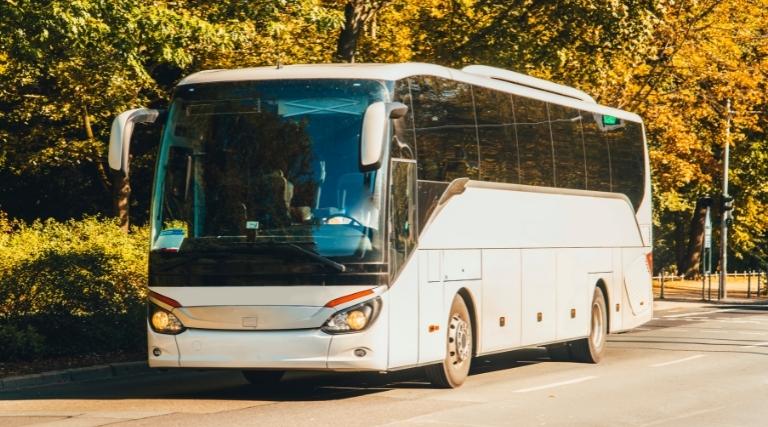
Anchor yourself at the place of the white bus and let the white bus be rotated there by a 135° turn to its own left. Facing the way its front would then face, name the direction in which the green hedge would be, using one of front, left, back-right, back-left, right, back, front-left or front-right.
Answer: back-left

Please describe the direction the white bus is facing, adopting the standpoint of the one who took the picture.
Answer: facing the viewer and to the left of the viewer
